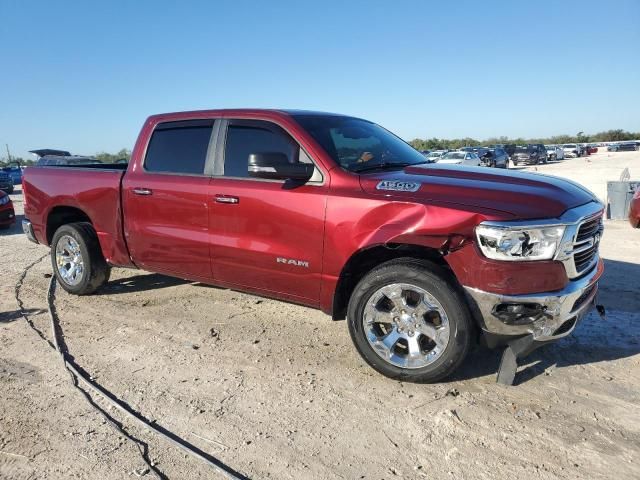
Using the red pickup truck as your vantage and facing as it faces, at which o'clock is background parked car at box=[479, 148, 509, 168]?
The background parked car is roughly at 8 o'clock from the red pickup truck.

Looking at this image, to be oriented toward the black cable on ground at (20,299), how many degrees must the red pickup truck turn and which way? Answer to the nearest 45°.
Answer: approximately 180°

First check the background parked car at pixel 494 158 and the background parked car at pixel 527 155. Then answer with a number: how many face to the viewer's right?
0

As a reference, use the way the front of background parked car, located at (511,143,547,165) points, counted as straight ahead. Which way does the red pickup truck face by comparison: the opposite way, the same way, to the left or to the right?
to the left

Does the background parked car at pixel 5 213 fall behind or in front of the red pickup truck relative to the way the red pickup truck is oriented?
behind

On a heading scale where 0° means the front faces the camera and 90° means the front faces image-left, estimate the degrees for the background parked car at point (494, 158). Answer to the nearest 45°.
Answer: approximately 45°

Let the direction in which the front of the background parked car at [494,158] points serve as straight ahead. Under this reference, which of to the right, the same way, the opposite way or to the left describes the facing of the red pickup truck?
to the left

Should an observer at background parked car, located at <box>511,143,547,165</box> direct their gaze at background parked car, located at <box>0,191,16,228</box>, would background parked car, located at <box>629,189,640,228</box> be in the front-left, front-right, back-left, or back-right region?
front-left

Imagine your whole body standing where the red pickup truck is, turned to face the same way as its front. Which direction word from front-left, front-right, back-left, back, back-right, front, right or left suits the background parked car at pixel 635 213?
left

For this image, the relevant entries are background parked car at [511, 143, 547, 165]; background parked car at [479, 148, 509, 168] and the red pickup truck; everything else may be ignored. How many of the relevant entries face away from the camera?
0

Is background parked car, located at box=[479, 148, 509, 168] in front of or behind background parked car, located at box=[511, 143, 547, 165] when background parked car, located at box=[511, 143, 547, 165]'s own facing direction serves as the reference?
in front

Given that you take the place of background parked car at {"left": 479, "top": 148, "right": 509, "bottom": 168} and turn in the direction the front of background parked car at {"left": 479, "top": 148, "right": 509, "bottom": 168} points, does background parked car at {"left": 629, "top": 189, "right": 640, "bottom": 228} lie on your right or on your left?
on your left

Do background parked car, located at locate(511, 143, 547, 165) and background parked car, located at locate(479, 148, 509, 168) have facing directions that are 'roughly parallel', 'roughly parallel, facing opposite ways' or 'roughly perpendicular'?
roughly parallel

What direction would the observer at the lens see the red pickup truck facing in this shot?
facing the viewer and to the right of the viewer

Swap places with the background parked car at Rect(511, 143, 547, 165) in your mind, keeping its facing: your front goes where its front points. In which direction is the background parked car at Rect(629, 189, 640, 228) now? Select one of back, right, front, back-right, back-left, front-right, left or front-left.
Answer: front-left

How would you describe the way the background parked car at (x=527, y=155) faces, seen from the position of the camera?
facing the viewer and to the left of the viewer
